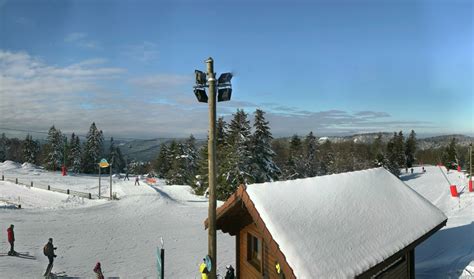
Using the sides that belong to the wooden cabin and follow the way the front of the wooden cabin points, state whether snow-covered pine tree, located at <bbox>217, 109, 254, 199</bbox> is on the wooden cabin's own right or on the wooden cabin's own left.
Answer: on the wooden cabin's own right

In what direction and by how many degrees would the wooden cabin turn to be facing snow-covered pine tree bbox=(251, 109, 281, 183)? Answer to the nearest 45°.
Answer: approximately 135° to its right

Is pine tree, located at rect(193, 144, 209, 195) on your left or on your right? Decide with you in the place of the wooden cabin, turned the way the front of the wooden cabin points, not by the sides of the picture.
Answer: on your right

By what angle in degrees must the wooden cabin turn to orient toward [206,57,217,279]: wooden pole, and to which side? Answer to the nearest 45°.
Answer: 0° — it already faces it

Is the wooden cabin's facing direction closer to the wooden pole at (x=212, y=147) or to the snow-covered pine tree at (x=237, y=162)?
the wooden pole

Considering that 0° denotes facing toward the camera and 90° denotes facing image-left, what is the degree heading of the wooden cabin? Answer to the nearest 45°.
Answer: approximately 45°

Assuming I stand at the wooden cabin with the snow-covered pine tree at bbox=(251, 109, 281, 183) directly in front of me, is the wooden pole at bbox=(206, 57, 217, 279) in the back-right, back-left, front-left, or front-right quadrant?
back-left
